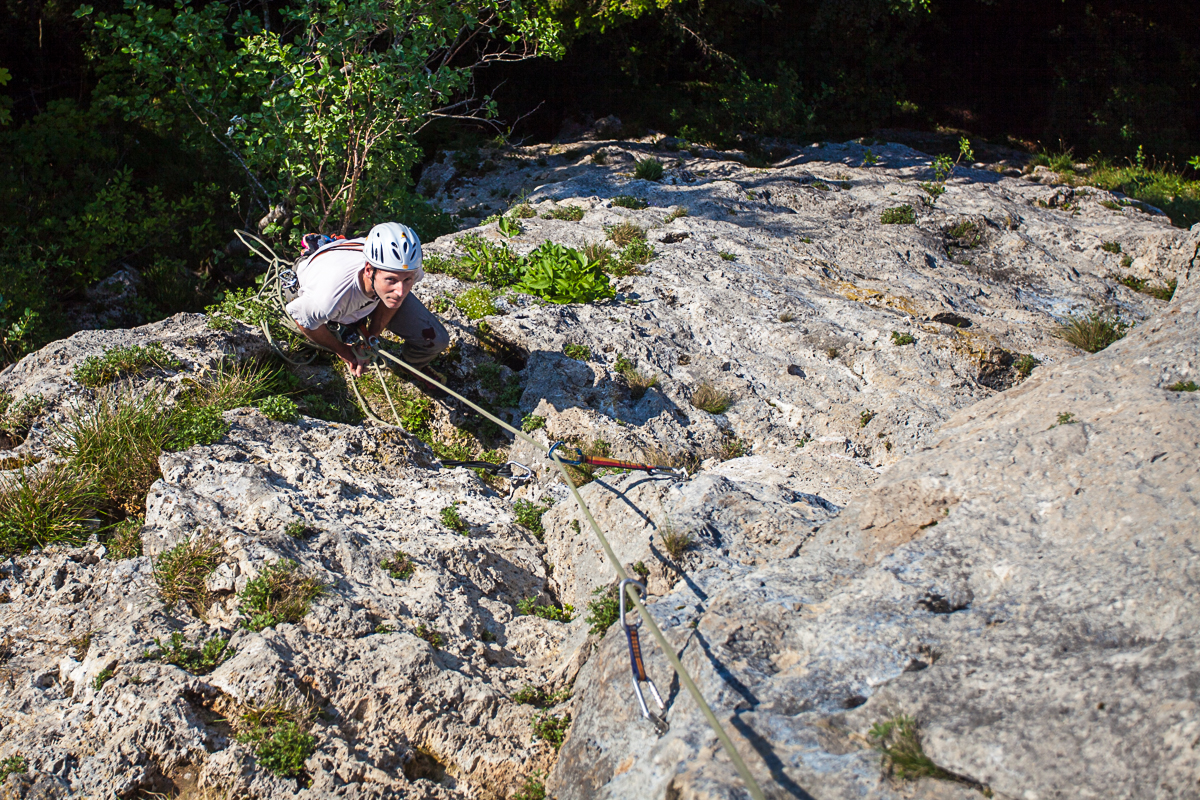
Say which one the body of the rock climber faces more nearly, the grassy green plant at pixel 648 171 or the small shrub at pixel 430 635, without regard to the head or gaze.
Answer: the small shrub

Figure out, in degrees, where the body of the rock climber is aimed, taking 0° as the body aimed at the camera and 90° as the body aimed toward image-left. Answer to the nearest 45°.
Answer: approximately 315°

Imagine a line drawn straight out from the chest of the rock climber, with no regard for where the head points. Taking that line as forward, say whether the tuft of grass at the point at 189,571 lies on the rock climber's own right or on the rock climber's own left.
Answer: on the rock climber's own right

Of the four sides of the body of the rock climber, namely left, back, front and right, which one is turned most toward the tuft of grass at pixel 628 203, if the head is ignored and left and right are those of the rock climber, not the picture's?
left

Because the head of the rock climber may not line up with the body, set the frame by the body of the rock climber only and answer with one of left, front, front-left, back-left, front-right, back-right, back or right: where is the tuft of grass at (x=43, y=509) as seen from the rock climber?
right

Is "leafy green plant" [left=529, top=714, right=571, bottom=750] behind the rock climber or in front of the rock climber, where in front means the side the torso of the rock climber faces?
in front

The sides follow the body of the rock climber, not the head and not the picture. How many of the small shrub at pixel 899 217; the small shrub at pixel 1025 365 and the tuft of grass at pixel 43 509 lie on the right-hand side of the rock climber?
1

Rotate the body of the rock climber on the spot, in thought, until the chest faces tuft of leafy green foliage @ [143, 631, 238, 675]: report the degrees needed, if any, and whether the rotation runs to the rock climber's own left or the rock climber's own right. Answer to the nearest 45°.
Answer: approximately 45° to the rock climber's own right
